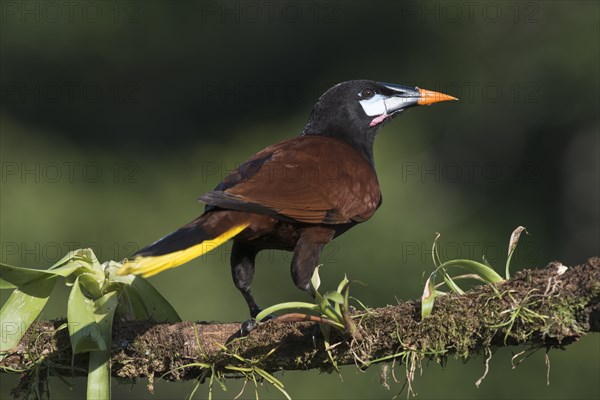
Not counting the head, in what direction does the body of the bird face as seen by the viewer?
to the viewer's right
